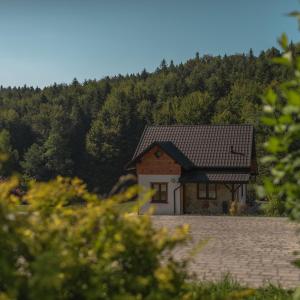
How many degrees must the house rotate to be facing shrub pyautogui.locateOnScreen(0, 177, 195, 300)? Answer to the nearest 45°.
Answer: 0° — it already faces it

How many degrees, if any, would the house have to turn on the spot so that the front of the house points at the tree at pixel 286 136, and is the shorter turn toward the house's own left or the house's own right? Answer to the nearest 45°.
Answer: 0° — it already faces it

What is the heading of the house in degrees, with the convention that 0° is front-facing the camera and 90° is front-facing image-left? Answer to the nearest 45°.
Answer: approximately 0°
